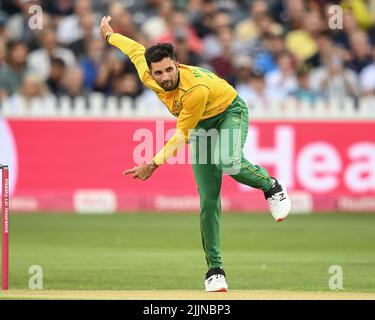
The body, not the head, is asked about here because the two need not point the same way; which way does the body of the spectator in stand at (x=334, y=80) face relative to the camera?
toward the camera

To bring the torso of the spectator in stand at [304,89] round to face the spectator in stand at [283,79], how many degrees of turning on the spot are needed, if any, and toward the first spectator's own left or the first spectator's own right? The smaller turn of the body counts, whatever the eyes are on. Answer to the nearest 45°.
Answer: approximately 90° to the first spectator's own right

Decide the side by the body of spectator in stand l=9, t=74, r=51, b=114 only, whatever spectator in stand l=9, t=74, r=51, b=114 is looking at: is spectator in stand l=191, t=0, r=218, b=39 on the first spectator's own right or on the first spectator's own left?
on the first spectator's own left

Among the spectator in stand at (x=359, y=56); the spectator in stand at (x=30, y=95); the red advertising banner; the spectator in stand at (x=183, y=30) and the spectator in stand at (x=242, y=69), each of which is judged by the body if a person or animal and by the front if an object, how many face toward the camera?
5

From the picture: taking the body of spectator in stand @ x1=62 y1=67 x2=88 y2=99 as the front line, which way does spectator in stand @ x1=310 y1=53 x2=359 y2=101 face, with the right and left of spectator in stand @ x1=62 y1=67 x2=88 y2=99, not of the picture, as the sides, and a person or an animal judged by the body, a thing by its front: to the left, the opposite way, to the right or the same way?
the same way

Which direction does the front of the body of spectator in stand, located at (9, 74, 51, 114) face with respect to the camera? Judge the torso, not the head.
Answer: toward the camera

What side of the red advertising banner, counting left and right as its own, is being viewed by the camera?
front

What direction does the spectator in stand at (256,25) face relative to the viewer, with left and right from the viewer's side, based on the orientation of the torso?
facing the viewer

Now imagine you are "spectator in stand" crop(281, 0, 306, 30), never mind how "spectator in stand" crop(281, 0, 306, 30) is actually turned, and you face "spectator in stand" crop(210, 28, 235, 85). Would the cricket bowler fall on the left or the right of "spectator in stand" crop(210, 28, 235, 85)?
left

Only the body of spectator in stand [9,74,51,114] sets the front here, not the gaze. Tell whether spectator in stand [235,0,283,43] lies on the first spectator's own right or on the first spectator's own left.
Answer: on the first spectator's own left

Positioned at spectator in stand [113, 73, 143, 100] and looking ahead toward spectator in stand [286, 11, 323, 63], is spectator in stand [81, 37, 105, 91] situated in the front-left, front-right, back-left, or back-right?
back-left

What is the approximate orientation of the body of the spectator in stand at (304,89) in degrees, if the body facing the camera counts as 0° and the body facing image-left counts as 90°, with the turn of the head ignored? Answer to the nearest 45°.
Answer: approximately 0°

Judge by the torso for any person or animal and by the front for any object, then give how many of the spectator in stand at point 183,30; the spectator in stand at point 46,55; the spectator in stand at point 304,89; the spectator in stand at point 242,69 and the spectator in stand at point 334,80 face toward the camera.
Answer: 5
